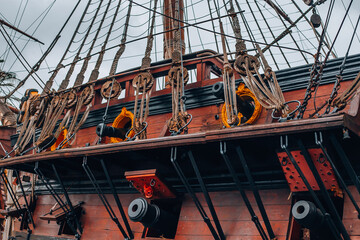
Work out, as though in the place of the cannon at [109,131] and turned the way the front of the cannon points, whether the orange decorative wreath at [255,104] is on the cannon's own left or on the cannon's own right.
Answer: on the cannon's own left
